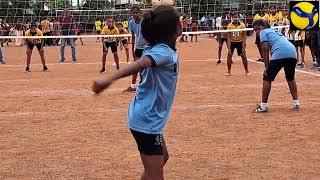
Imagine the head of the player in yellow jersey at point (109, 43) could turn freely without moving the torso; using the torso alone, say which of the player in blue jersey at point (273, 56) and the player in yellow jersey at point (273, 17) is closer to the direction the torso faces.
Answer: the player in blue jersey

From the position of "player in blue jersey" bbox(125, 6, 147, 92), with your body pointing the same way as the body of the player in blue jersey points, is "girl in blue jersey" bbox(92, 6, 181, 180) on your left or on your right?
on your left

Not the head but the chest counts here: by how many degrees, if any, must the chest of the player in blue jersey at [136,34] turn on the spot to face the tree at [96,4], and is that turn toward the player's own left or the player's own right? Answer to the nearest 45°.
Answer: approximately 135° to the player's own right

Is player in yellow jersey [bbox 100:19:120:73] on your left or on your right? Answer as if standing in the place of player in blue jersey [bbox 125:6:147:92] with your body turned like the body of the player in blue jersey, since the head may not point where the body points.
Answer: on your right

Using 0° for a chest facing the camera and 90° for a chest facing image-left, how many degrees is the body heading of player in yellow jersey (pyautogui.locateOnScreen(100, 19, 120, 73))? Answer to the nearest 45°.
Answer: approximately 0°

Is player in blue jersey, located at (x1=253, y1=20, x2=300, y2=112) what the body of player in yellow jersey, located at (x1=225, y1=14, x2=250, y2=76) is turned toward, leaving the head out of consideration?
yes

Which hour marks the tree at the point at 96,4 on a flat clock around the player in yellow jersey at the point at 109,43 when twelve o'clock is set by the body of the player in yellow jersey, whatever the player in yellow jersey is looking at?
The tree is roughly at 6 o'clock from the player in yellow jersey.

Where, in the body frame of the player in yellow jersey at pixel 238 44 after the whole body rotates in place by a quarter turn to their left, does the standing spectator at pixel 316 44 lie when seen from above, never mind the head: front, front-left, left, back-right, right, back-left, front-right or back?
front-left

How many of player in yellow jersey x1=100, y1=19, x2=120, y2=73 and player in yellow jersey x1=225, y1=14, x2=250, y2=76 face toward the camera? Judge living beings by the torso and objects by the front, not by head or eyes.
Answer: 2
